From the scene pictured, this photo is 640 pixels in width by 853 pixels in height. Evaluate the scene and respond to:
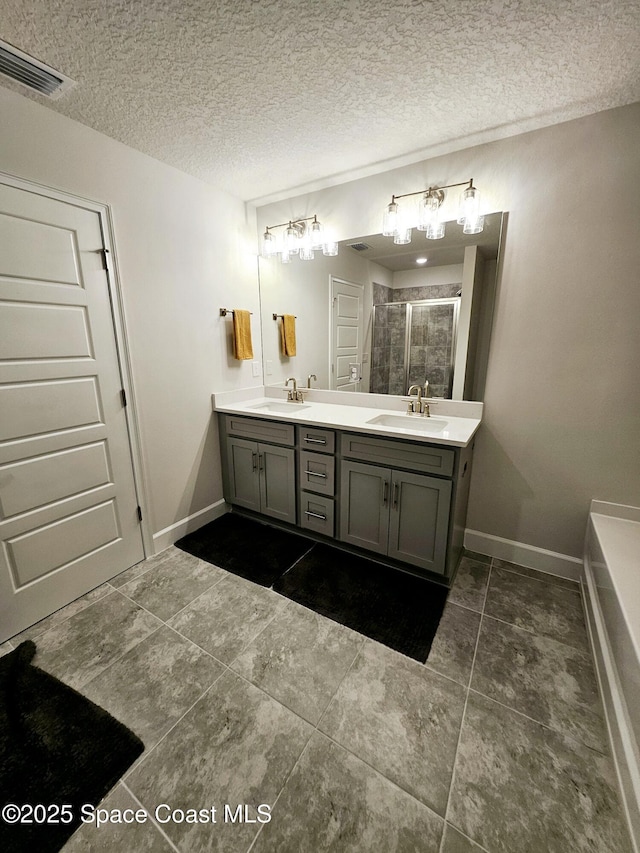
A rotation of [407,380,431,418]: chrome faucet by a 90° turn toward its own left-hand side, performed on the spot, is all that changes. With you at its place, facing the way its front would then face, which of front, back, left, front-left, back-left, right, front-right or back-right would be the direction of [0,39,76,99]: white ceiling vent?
right

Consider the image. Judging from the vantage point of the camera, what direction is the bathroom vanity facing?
facing the viewer and to the left of the viewer

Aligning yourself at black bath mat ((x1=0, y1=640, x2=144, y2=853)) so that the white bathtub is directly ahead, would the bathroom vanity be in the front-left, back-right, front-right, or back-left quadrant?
front-left

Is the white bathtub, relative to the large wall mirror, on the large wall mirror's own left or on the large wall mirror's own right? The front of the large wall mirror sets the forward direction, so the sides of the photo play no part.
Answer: on the large wall mirror's own left

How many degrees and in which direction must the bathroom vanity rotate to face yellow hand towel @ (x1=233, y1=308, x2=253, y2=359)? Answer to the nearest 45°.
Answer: approximately 90° to its right

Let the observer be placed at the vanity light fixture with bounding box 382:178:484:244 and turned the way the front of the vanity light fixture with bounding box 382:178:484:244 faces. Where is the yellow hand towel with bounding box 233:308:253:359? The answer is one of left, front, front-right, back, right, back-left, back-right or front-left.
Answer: front-right

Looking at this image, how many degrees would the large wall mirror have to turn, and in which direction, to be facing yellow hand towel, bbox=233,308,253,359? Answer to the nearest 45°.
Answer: approximately 45° to its right

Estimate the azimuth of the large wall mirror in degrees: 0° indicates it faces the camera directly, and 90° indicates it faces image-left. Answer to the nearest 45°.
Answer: approximately 45°

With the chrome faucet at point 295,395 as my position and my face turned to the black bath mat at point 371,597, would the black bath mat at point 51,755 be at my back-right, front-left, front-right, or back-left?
front-right

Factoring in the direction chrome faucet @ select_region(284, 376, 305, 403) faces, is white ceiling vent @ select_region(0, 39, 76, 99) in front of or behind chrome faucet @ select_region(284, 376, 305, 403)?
in front

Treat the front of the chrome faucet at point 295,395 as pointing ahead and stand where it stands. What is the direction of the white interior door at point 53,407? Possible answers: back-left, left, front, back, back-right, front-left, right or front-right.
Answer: front

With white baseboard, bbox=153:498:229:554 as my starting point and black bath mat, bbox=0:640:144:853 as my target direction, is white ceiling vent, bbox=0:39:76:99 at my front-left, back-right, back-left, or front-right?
front-right
